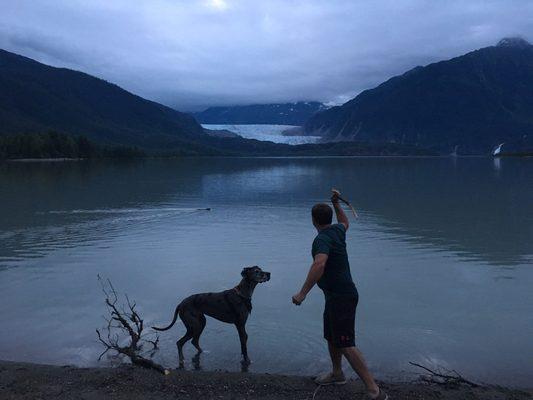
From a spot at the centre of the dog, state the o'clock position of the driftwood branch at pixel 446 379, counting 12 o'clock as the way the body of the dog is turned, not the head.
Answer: The driftwood branch is roughly at 1 o'clock from the dog.

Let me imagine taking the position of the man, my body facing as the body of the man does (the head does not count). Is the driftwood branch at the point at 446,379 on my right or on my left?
on my right

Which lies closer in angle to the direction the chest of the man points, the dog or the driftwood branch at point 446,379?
the dog

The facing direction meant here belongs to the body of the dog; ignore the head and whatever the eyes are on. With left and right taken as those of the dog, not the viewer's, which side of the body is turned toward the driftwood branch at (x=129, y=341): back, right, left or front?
back

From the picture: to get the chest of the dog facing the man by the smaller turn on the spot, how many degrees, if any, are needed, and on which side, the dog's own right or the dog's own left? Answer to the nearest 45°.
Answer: approximately 45° to the dog's own right

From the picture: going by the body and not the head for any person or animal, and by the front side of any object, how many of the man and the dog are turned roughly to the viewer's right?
1

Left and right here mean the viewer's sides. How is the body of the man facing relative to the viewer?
facing away from the viewer and to the left of the viewer

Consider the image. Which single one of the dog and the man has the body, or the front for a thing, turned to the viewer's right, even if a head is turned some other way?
the dog

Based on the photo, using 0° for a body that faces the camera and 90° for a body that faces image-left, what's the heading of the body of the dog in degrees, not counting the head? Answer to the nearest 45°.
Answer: approximately 270°

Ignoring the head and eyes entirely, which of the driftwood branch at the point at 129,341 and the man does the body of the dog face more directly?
the man
